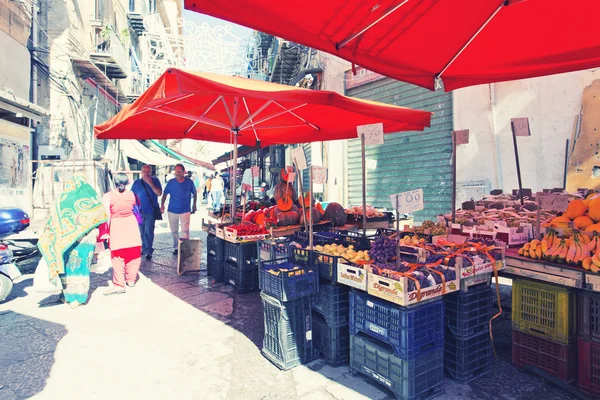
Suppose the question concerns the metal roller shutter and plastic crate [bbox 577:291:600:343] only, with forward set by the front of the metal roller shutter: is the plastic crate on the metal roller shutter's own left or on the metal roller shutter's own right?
on the metal roller shutter's own left

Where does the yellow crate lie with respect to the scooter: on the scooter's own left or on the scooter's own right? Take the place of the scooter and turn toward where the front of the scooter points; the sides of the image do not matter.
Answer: on the scooter's own left

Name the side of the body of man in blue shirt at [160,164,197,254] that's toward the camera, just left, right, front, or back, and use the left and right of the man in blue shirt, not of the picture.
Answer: front

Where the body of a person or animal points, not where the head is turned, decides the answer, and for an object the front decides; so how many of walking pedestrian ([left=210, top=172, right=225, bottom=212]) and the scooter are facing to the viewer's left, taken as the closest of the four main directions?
1

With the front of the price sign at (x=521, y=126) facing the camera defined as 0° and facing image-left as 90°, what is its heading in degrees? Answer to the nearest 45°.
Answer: approximately 0°

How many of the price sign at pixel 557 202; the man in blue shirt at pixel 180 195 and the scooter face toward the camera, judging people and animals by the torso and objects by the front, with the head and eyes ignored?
2

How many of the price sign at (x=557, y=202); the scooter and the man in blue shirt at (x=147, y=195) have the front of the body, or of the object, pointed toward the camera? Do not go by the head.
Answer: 2

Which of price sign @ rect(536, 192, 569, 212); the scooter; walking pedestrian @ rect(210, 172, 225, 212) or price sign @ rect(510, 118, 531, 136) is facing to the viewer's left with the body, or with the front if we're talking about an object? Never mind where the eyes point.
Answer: the scooter

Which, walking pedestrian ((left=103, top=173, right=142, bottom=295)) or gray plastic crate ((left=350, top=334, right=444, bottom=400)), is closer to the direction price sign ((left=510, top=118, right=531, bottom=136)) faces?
the gray plastic crate

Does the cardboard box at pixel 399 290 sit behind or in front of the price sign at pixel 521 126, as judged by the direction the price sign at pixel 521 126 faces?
in front
